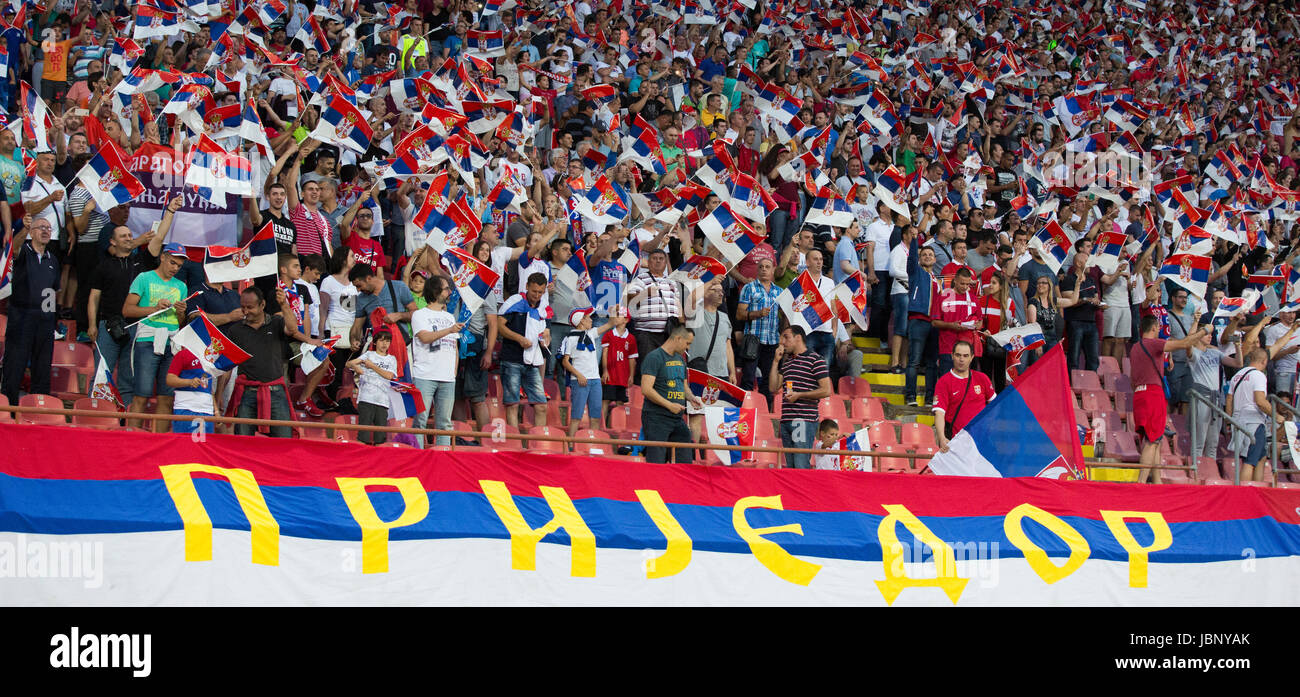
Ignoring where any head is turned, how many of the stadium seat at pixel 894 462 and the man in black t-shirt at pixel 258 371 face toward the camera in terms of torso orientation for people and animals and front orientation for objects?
2

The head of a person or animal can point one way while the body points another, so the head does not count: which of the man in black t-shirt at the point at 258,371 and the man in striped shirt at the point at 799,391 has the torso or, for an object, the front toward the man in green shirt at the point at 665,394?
the man in striped shirt

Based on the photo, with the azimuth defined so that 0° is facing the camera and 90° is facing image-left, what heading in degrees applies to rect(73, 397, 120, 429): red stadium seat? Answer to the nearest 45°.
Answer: approximately 0°

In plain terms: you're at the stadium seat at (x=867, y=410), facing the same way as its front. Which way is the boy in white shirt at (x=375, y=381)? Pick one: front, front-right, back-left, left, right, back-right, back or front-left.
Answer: front-right

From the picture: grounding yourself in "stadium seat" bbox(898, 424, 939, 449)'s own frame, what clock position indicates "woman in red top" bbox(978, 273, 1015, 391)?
The woman in red top is roughly at 7 o'clock from the stadium seat.

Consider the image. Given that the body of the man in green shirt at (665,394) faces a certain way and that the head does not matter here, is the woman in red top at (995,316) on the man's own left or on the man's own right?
on the man's own left

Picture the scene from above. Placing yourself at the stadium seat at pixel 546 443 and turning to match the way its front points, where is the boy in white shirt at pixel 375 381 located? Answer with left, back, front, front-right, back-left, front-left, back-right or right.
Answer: front-right

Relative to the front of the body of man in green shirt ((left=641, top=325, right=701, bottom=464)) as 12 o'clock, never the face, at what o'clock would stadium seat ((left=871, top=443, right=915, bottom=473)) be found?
The stadium seat is roughly at 9 o'clock from the man in green shirt.

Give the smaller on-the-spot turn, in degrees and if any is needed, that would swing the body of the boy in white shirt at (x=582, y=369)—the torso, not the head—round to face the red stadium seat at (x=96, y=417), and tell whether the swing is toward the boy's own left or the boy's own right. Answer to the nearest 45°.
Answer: approximately 135° to the boy's own right

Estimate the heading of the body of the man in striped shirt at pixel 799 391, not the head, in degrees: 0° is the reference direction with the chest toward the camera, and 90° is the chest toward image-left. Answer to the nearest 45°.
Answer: approximately 45°

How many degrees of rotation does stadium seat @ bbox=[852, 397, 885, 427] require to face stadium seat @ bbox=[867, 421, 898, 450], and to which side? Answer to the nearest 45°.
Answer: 0° — it already faces it

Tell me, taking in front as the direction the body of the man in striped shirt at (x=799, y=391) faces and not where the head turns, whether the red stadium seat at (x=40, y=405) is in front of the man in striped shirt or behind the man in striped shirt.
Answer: in front
